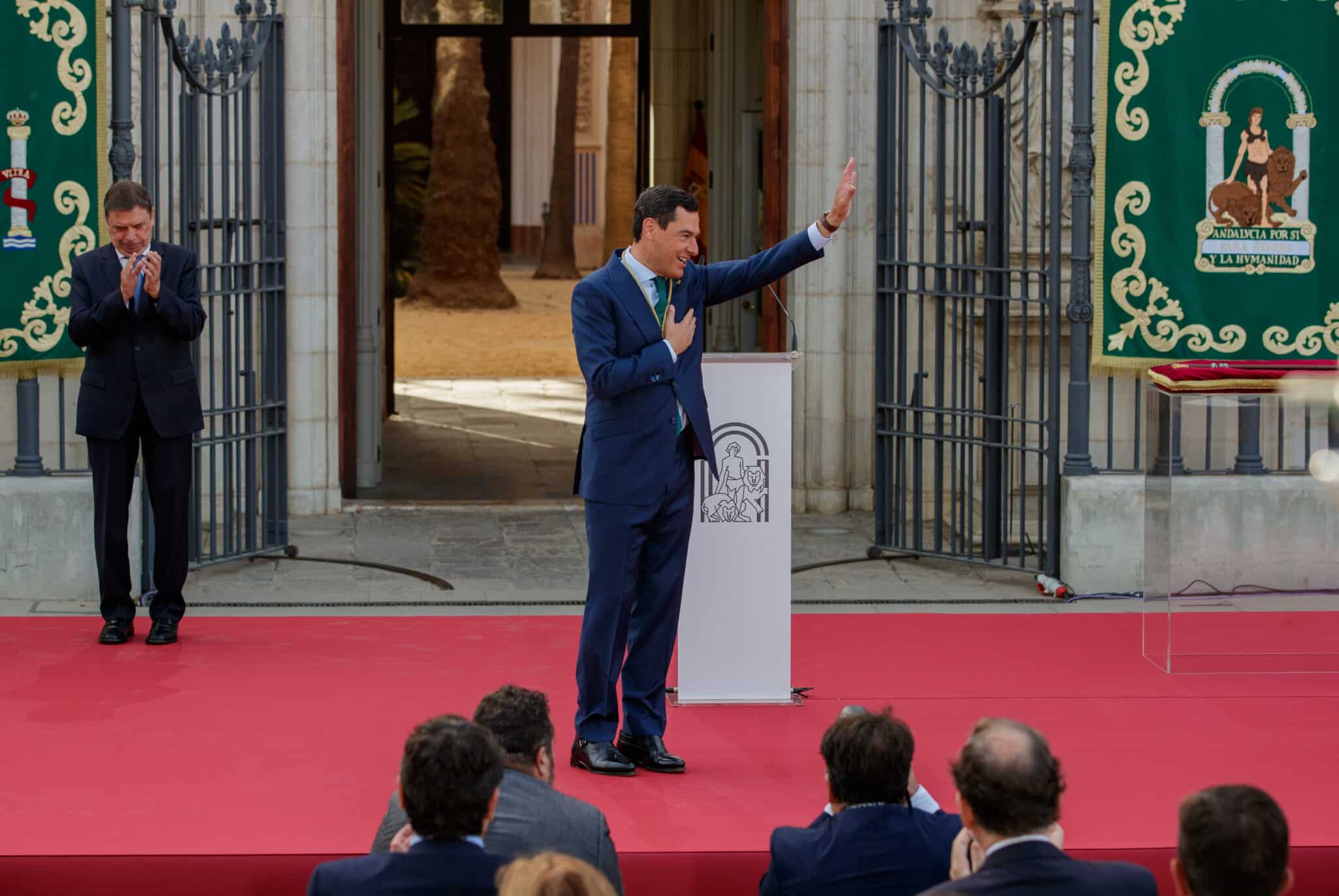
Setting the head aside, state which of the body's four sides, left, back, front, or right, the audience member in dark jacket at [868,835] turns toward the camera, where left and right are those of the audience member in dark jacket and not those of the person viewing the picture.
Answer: back

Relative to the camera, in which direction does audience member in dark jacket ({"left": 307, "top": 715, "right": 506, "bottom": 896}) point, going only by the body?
away from the camera

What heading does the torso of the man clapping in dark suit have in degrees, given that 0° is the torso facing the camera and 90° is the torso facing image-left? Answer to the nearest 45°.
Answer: approximately 0°

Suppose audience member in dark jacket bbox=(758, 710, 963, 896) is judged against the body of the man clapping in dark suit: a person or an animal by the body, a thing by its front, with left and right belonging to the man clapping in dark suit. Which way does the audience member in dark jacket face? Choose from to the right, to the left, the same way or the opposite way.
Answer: the opposite way

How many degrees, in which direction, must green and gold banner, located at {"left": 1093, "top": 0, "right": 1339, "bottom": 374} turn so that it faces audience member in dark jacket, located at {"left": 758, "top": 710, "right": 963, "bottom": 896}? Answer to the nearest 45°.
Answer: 0° — it already faces them

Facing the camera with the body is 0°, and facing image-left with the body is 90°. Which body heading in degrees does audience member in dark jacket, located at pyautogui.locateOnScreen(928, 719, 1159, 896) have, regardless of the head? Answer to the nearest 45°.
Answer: approximately 180°

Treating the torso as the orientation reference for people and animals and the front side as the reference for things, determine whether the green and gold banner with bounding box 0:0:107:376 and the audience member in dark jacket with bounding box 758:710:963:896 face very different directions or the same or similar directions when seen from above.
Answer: very different directions

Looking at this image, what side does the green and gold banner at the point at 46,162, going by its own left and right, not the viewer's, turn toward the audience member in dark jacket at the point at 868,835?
front

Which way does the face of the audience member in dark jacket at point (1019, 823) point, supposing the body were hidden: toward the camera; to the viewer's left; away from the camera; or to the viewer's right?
away from the camera

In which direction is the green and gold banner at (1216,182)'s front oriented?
toward the camera

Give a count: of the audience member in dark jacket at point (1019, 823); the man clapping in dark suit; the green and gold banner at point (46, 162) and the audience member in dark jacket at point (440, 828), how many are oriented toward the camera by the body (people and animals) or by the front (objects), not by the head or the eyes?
2

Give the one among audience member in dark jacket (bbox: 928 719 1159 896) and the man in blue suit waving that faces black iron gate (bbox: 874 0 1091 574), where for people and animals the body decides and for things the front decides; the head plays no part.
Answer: the audience member in dark jacket

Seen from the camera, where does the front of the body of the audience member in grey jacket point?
away from the camera

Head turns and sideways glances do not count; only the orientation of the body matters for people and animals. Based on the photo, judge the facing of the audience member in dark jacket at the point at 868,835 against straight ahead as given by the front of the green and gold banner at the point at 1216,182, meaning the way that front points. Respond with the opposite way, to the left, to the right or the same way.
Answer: the opposite way

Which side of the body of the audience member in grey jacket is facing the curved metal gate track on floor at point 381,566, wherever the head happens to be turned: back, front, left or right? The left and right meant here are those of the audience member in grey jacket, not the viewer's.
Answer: front

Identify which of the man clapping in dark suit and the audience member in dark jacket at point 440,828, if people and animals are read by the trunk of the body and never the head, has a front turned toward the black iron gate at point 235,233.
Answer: the audience member in dark jacket

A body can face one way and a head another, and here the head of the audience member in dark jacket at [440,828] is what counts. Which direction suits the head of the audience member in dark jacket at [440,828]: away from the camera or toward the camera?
away from the camera

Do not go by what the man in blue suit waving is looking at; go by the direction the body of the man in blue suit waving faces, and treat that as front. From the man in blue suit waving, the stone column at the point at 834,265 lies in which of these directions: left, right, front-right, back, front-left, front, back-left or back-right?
back-left

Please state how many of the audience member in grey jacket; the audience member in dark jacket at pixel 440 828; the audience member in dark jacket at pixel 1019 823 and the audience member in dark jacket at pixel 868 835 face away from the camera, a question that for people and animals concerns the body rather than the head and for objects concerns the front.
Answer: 4
